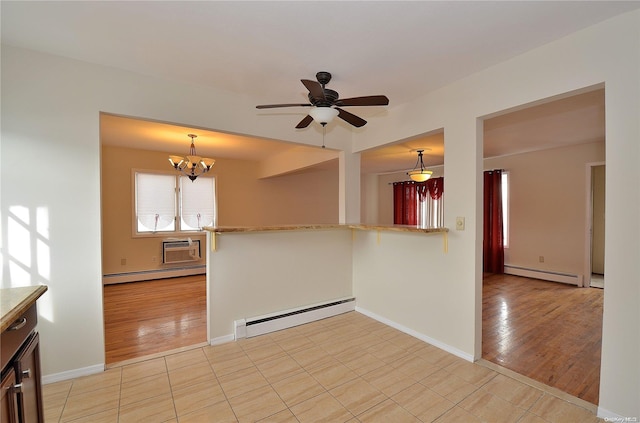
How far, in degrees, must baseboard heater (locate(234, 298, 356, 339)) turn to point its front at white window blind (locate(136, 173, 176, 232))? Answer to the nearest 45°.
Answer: approximately 180°

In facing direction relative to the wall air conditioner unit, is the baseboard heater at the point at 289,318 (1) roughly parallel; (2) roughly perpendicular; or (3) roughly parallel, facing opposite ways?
roughly parallel

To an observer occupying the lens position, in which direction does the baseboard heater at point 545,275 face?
facing the viewer and to the left of the viewer

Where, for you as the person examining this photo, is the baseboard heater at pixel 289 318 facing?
facing the viewer and to the right of the viewer

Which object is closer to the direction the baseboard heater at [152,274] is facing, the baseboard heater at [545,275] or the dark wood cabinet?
the dark wood cabinet

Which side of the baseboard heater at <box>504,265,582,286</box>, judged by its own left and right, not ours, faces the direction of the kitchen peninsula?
front

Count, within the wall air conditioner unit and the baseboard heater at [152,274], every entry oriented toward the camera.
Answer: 2

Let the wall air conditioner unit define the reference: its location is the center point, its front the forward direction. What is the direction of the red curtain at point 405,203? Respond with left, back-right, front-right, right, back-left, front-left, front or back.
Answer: left

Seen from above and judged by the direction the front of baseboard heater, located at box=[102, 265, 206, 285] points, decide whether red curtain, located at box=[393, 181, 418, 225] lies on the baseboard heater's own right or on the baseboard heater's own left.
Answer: on the baseboard heater's own left

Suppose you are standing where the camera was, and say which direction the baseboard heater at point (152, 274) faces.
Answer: facing the viewer

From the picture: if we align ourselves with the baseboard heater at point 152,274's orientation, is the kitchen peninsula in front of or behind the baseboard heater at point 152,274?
in front

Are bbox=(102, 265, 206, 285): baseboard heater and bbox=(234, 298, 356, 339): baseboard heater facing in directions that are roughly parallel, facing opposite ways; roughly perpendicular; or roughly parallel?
roughly parallel

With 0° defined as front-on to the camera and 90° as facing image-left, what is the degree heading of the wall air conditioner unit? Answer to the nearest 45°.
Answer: approximately 0°
